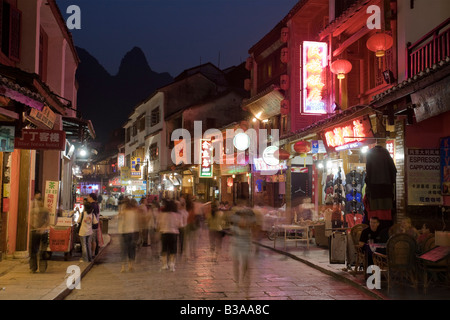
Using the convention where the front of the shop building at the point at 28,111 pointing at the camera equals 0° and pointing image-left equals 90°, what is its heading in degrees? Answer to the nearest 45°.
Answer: approximately 270°

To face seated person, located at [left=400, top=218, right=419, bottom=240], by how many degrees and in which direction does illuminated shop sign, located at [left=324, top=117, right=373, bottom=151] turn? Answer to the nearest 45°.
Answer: approximately 90° to its left

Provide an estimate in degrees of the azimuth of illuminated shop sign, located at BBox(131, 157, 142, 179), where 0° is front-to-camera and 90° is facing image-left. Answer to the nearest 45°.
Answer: approximately 0°

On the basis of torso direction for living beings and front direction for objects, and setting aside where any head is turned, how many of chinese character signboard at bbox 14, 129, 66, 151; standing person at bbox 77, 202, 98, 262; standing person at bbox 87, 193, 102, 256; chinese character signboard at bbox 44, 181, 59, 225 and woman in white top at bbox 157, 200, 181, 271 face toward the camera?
2

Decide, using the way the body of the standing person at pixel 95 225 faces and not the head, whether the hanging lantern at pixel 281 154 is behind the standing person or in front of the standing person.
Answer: behind

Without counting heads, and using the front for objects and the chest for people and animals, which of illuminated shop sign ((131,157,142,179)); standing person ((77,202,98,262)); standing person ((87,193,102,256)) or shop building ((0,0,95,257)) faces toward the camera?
the illuminated shop sign

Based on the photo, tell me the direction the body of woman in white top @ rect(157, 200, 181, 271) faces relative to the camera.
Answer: away from the camera

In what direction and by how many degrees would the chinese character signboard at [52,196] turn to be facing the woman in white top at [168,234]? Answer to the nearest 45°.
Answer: approximately 45° to its left
